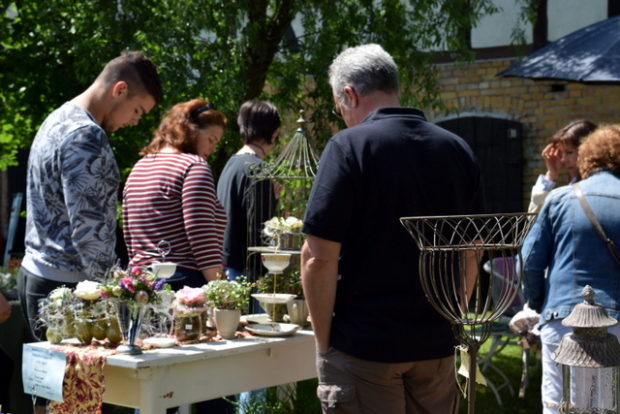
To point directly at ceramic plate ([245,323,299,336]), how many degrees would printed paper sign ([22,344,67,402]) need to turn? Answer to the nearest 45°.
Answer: approximately 90° to its left

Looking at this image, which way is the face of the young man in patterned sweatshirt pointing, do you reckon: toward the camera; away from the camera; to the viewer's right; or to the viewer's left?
to the viewer's right

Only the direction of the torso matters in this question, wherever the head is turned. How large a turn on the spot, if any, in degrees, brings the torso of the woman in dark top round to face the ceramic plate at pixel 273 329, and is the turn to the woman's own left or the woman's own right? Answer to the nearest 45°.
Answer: approximately 135° to the woman's own right

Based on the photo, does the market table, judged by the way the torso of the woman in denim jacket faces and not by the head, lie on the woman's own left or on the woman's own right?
on the woman's own left

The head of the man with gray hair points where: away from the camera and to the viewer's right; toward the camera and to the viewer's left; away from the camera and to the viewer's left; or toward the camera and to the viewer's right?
away from the camera and to the viewer's left

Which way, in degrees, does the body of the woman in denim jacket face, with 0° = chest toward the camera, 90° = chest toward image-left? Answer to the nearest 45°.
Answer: approximately 180°

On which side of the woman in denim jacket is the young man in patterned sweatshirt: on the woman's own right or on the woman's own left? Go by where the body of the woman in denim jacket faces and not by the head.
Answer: on the woman's own left

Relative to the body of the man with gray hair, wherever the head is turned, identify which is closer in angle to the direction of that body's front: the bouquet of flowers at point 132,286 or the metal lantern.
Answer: the bouquet of flowers

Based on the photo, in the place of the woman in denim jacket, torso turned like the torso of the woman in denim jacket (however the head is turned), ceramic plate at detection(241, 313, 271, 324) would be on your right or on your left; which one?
on your left

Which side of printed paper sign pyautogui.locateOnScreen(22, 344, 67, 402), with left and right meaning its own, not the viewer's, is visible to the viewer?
front

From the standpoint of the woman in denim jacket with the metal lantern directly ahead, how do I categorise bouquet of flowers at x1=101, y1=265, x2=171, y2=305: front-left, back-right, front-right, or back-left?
front-right

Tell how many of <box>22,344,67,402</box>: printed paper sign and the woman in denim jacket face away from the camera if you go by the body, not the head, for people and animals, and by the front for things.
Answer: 1

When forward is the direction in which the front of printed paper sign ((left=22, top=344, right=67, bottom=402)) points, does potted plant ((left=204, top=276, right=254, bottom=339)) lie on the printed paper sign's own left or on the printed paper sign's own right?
on the printed paper sign's own left
